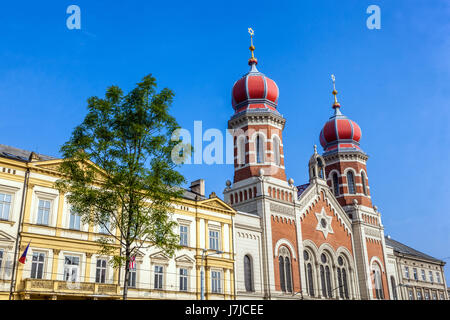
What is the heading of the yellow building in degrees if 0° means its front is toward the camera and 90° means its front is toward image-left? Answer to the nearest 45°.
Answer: approximately 315°

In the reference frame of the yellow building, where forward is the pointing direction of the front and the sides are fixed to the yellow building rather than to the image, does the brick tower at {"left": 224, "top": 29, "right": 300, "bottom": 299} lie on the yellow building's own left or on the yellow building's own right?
on the yellow building's own left

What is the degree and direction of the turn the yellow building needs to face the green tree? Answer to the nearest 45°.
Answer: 0° — it already faces it

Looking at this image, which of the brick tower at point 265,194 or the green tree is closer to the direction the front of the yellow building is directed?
the green tree
